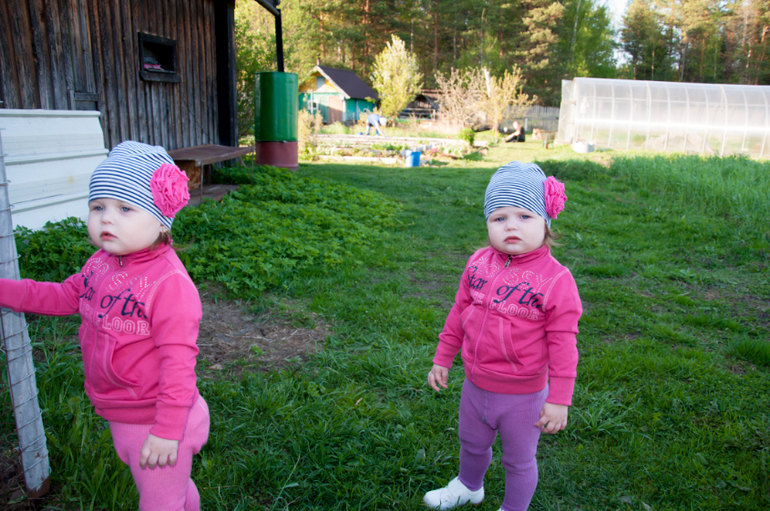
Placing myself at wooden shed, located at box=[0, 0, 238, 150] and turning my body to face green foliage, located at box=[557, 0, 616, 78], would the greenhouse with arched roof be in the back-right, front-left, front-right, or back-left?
front-right

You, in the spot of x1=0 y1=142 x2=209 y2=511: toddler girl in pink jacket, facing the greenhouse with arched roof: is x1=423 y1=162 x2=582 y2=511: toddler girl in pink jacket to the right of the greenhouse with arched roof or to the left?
right

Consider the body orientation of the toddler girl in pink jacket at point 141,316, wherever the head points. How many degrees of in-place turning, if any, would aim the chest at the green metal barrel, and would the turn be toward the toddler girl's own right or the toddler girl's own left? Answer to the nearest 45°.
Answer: approximately 135° to the toddler girl's own right

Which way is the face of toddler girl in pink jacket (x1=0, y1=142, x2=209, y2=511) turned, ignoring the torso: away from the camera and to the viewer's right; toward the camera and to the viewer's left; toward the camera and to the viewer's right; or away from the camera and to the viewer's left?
toward the camera and to the viewer's left

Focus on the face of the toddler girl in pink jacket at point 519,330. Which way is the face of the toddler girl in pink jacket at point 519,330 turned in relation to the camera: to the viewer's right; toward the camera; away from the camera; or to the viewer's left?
toward the camera

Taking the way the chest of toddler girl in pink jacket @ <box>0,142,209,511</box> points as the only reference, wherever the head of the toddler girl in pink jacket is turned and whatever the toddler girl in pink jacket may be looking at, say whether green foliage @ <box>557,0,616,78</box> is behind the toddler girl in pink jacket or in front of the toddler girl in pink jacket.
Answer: behind

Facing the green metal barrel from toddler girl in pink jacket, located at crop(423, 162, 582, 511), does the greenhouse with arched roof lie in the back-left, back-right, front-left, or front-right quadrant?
front-right

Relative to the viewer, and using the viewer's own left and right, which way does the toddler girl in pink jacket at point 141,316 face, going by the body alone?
facing the viewer and to the left of the viewer

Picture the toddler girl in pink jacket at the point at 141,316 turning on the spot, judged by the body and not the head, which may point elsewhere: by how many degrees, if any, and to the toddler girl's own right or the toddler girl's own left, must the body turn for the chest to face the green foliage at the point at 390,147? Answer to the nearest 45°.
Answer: approximately 180°

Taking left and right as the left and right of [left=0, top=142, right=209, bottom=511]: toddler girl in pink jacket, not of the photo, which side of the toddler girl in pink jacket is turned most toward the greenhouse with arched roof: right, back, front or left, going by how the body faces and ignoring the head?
back

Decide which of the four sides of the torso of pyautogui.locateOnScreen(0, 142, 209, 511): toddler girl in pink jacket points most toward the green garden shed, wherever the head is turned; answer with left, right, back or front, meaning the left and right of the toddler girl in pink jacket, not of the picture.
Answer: back

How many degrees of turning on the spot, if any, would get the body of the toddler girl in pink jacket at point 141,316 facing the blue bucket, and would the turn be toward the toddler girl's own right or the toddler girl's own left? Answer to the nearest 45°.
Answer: approximately 180°
